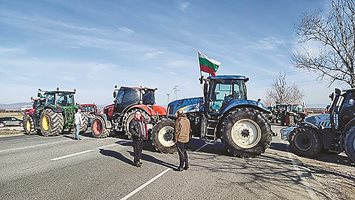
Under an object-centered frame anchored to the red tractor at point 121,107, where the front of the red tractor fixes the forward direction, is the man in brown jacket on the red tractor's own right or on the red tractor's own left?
on the red tractor's own left

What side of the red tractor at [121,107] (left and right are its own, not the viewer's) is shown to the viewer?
left

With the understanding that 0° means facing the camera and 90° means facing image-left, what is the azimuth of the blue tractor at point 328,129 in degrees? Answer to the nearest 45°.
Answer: approximately 90°

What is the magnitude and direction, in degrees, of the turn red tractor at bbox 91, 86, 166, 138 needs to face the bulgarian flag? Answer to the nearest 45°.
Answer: approximately 135° to its left

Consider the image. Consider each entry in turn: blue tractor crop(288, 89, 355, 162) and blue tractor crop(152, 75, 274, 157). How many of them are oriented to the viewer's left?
2

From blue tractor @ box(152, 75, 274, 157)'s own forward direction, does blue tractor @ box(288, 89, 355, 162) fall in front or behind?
behind

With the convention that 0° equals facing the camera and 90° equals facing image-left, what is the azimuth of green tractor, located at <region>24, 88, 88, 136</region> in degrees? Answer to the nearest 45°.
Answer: approximately 135°

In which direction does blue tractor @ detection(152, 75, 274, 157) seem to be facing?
to the viewer's left

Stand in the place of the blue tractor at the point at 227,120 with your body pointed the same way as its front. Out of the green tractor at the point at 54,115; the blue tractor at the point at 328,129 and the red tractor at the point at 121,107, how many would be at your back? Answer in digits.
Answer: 1

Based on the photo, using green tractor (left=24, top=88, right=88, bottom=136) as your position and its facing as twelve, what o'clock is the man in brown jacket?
The man in brown jacket is roughly at 7 o'clock from the green tractor.
